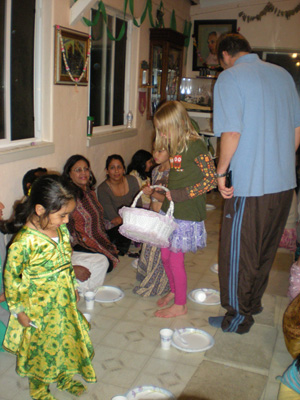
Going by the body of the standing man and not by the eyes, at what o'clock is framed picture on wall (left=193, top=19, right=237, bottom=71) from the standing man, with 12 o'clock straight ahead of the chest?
The framed picture on wall is roughly at 1 o'clock from the standing man.

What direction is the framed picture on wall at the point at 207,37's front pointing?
toward the camera

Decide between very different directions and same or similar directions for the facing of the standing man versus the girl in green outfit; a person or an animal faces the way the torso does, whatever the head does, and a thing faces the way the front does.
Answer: very different directions

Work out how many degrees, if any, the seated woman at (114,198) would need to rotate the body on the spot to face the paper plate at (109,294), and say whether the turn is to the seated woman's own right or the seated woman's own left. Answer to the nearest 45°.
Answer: approximately 45° to the seated woman's own right

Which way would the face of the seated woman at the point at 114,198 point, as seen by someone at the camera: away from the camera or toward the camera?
toward the camera

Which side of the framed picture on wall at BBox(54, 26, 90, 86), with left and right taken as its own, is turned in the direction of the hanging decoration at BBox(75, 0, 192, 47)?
left

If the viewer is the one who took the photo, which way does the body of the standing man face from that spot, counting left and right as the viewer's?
facing away from the viewer and to the left of the viewer

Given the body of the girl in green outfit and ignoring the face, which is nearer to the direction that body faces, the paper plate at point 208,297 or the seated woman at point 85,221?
the paper plate

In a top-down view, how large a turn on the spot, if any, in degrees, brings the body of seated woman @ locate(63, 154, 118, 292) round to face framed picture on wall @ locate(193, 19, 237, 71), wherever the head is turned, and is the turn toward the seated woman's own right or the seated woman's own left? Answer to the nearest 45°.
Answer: approximately 90° to the seated woman's own left

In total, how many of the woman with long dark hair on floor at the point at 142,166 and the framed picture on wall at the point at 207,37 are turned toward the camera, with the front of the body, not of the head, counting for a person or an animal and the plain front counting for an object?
1

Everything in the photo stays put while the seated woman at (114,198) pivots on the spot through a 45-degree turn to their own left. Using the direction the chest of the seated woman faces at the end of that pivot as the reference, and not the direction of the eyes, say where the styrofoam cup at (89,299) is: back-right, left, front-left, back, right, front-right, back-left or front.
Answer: right

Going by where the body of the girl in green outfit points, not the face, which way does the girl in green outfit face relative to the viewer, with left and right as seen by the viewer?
facing the viewer and to the right of the viewer

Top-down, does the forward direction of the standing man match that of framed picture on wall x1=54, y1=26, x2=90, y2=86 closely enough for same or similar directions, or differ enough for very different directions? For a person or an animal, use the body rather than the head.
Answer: very different directions

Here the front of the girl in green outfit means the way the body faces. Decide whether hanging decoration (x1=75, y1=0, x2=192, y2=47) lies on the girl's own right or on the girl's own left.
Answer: on the girl's own left
